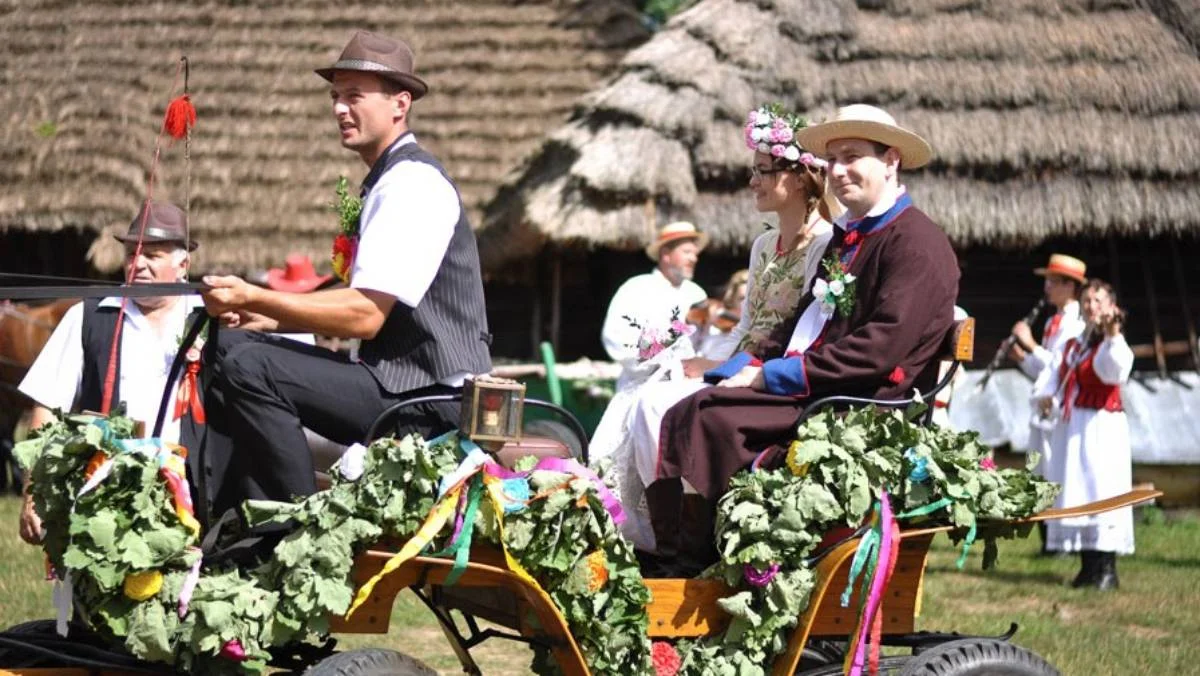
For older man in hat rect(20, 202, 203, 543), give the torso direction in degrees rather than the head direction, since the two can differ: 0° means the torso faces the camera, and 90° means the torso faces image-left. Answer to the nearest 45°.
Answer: approximately 0°

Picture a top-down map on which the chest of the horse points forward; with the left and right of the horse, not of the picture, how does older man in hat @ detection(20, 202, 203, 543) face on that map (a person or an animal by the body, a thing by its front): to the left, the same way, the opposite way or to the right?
to the left

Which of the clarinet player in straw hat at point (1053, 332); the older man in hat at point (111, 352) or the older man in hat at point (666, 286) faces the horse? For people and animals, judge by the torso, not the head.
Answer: the clarinet player in straw hat

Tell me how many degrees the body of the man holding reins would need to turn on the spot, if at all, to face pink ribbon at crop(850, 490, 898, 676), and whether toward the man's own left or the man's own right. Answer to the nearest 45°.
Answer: approximately 180°

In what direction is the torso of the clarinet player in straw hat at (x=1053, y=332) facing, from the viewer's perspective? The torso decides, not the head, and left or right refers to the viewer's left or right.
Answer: facing to the left of the viewer

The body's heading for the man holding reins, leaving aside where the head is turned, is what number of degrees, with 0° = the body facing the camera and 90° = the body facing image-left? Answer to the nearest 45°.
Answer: approximately 90°

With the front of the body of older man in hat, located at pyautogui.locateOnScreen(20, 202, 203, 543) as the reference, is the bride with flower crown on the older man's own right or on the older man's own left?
on the older man's own left

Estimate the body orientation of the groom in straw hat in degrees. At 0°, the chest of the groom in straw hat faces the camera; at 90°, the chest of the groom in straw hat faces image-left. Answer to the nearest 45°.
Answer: approximately 90°

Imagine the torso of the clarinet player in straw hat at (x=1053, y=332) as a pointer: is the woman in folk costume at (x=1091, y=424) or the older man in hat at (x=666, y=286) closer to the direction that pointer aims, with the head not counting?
the older man in hat

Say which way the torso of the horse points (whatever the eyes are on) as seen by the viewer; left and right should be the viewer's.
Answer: facing to the left of the viewer
